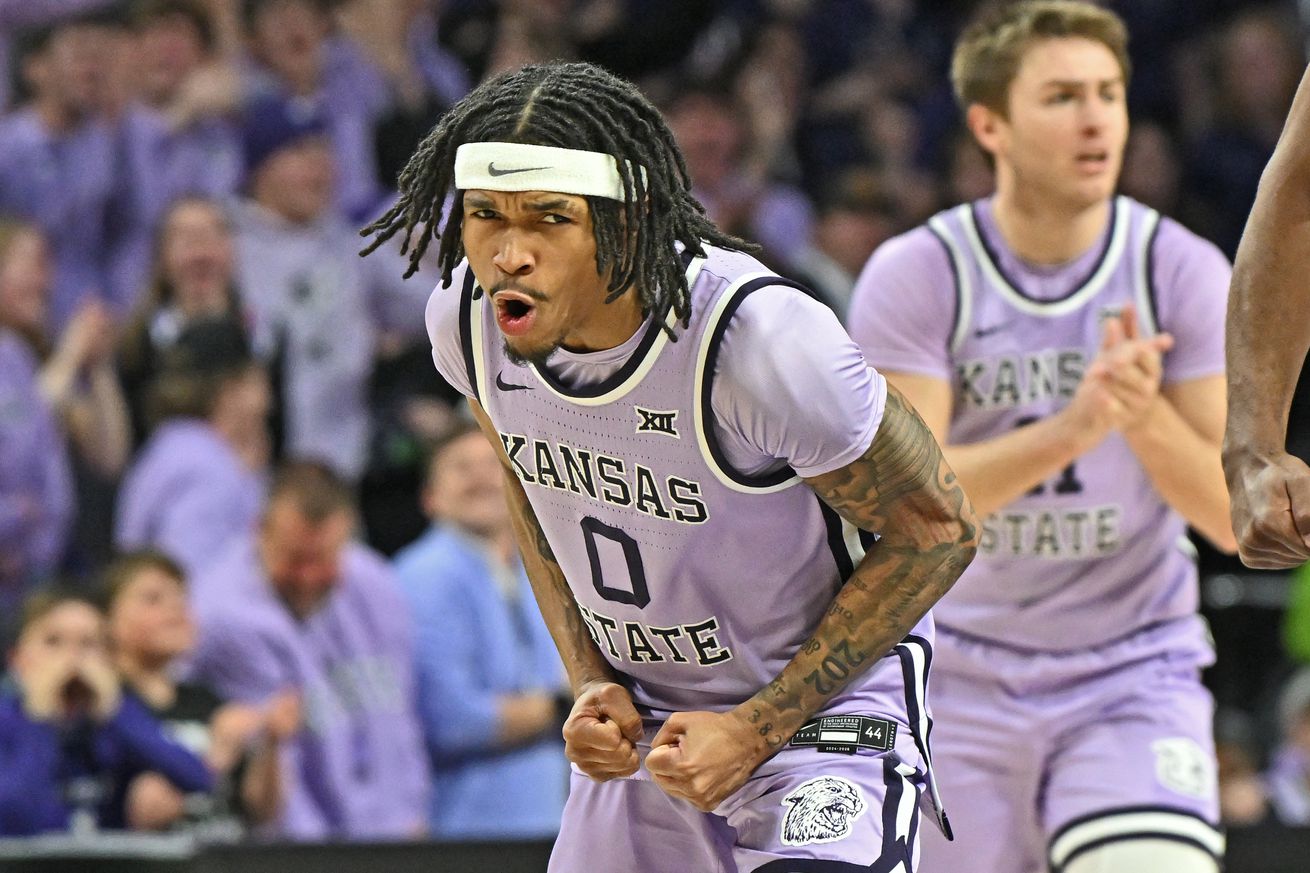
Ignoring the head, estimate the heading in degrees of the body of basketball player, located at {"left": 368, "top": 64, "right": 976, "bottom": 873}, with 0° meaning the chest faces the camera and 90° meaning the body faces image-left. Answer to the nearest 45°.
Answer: approximately 45°

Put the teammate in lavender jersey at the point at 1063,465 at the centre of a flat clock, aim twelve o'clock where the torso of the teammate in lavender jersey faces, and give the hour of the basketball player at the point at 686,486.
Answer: The basketball player is roughly at 1 o'clock from the teammate in lavender jersey.

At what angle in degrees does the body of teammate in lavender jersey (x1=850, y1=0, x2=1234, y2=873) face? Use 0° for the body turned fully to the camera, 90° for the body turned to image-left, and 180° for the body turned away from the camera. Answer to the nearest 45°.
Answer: approximately 0°

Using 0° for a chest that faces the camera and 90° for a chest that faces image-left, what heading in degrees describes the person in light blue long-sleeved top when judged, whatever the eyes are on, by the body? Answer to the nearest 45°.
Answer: approximately 315°

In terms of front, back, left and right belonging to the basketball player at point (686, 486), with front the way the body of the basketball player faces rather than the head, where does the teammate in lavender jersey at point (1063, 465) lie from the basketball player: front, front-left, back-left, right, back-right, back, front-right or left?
back

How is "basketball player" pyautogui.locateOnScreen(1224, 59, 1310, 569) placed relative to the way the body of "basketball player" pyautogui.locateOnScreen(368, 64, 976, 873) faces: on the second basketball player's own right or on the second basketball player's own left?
on the second basketball player's own left

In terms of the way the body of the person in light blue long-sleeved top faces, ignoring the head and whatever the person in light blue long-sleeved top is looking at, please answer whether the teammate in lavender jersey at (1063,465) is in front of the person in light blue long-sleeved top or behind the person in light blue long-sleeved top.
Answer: in front

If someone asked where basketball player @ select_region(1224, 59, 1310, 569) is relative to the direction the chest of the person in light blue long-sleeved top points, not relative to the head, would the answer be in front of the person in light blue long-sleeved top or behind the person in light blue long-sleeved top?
in front

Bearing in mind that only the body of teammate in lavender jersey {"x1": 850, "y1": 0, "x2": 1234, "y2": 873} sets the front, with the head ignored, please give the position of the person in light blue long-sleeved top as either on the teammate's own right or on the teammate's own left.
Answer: on the teammate's own right
